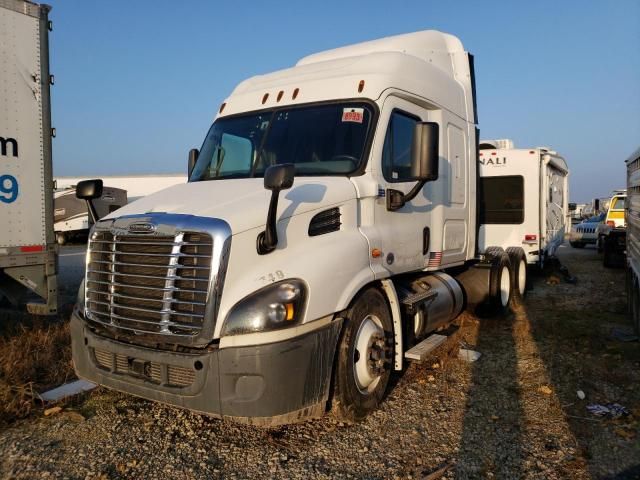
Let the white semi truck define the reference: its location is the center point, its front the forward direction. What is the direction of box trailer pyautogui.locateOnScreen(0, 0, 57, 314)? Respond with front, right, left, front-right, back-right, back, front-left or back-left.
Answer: right

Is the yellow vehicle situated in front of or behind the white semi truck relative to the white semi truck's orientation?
behind

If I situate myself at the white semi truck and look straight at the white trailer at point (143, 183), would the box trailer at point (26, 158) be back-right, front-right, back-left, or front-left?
front-left

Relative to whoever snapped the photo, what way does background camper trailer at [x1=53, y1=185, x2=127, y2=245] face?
facing the viewer and to the left of the viewer

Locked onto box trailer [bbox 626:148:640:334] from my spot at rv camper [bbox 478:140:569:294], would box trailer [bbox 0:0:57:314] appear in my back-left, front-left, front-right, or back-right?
front-right

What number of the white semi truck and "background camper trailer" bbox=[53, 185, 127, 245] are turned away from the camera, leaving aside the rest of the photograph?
0

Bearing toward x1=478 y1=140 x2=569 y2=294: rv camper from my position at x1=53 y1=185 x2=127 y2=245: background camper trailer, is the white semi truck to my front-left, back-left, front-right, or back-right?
front-right

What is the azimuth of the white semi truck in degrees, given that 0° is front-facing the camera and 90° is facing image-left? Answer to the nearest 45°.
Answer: approximately 45°

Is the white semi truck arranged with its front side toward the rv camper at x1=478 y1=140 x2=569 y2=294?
no
